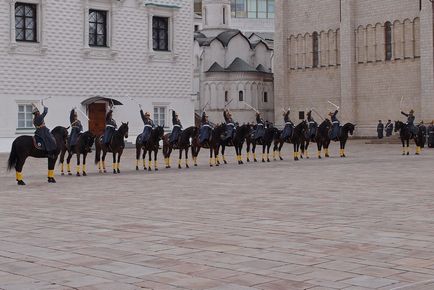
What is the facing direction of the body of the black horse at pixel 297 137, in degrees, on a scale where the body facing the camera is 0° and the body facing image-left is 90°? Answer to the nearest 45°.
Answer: approximately 315°

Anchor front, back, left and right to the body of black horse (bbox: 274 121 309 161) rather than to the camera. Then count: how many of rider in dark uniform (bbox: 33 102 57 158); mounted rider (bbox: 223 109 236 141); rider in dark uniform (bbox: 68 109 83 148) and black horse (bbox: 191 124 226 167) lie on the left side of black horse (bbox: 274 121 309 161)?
0

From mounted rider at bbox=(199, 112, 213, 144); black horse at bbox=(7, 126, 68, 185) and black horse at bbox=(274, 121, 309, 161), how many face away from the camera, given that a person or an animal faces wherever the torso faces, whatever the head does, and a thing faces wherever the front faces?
0

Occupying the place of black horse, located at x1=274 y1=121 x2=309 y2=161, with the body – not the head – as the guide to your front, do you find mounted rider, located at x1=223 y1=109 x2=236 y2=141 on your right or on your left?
on your right

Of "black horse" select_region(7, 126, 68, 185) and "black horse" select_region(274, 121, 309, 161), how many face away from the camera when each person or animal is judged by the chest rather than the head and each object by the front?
0

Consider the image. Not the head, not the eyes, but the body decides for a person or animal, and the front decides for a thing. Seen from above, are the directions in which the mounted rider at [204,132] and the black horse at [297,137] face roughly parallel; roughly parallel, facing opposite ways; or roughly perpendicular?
roughly parallel

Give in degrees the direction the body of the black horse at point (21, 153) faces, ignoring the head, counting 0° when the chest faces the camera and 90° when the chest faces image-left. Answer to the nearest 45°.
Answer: approximately 270°
